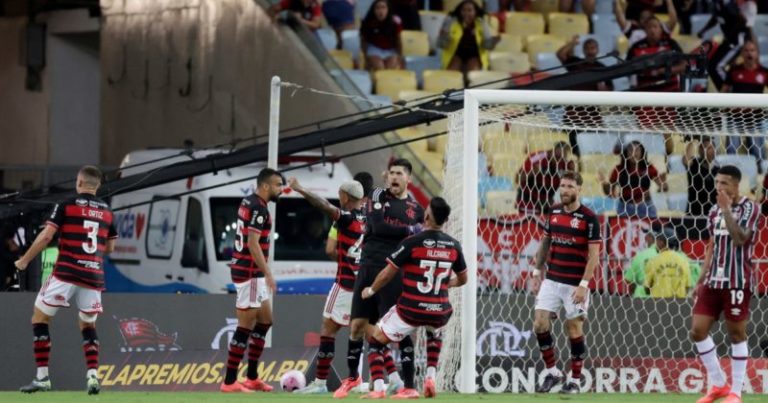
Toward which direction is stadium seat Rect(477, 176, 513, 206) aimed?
toward the camera

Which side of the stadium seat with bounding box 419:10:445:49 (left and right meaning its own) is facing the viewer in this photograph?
front

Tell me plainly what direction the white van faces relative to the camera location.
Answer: facing the viewer and to the right of the viewer

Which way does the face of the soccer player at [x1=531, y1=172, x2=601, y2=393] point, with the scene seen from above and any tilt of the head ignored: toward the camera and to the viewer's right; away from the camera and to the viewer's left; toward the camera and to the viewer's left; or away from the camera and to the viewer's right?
toward the camera and to the viewer's left

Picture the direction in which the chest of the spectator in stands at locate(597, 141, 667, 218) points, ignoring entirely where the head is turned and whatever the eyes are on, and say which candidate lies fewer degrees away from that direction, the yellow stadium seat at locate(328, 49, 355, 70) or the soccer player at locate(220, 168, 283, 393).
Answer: the soccer player

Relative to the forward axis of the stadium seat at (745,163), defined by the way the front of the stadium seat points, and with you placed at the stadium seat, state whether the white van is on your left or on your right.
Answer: on your right

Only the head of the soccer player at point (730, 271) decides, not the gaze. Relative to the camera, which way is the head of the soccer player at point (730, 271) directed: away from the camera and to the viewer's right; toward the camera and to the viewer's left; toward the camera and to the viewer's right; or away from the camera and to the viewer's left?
toward the camera and to the viewer's left

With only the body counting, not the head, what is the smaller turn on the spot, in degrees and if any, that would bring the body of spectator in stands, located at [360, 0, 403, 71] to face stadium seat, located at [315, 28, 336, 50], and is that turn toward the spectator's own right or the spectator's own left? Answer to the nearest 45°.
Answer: approximately 90° to the spectator's own right

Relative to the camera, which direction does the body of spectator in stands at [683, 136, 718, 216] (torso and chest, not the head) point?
toward the camera

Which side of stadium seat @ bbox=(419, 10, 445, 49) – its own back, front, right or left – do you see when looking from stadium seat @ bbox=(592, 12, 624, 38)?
left
